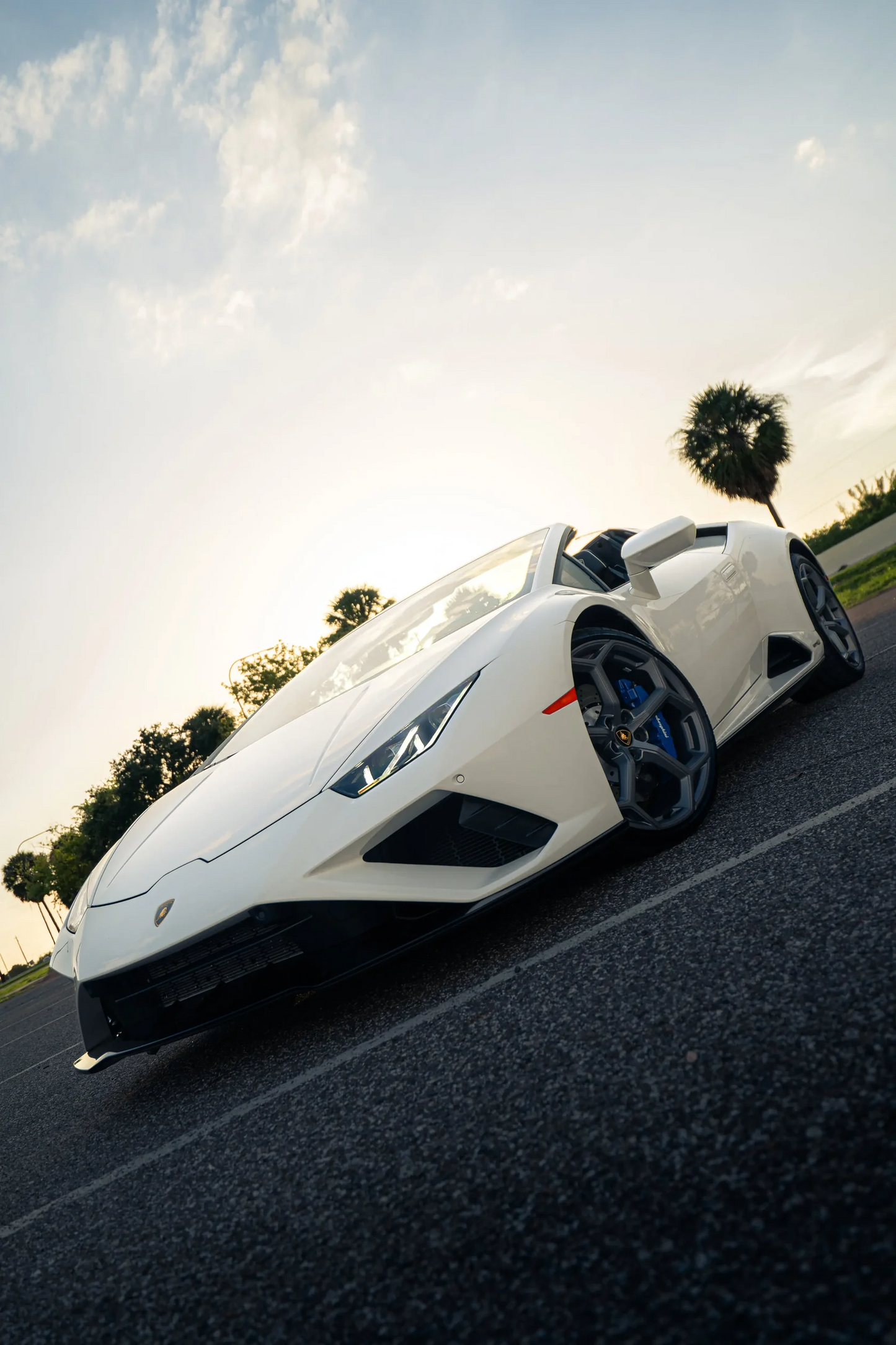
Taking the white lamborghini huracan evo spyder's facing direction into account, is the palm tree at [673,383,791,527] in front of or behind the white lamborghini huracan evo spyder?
behind

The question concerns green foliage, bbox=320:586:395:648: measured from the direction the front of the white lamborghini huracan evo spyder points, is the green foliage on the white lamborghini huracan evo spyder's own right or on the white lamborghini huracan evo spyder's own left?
on the white lamborghini huracan evo spyder's own right

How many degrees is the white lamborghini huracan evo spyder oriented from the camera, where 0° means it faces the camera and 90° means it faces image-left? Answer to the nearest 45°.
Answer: approximately 45°
